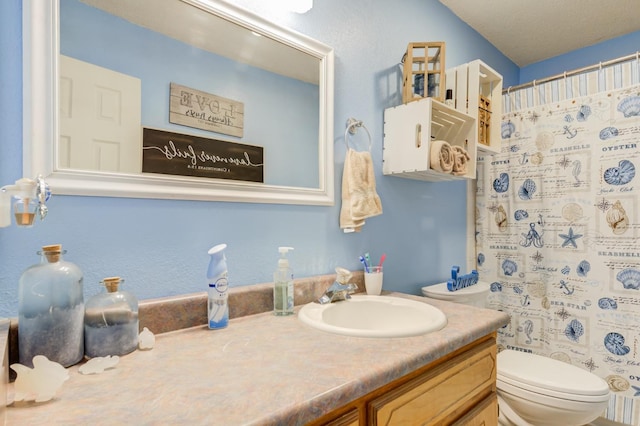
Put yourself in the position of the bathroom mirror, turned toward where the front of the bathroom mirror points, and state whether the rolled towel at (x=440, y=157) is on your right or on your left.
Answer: on your left

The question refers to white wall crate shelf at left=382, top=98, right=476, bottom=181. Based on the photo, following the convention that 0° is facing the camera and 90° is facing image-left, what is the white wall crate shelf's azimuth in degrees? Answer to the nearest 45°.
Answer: approximately 315°

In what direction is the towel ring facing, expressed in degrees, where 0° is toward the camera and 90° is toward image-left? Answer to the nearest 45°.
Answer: approximately 315°

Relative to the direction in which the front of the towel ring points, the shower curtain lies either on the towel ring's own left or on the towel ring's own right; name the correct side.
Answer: on the towel ring's own left

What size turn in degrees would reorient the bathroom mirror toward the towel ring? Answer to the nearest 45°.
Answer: approximately 45° to its left

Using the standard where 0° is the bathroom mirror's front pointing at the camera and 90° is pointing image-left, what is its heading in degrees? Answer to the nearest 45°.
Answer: approximately 315°

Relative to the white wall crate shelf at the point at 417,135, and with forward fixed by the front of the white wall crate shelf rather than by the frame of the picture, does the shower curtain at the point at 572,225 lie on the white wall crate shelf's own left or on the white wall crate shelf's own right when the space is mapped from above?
on the white wall crate shelf's own left
